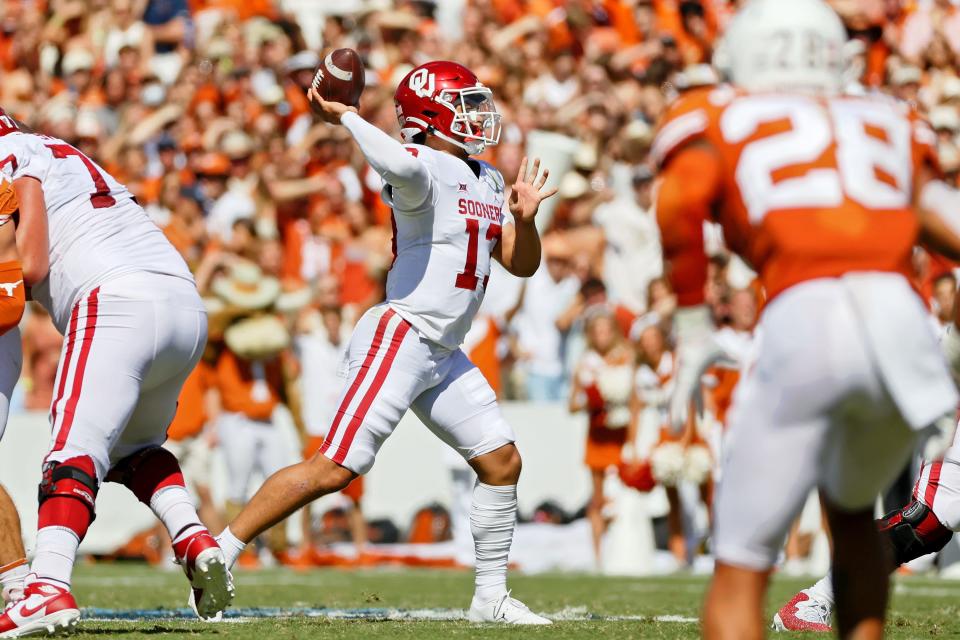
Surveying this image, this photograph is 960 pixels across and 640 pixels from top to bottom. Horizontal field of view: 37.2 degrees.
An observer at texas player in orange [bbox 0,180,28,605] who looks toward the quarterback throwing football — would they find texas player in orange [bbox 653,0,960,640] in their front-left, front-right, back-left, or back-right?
front-right

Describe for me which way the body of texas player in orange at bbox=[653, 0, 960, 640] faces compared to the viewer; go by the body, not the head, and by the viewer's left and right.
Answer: facing away from the viewer

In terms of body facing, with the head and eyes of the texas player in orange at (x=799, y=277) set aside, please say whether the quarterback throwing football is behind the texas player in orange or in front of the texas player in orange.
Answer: in front

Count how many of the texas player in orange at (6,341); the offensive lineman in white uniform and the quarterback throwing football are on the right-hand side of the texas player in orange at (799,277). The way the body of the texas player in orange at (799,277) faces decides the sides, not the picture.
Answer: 0

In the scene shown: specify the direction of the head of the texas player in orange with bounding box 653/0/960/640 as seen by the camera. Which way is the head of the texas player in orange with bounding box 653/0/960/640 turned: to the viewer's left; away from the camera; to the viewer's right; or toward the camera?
away from the camera

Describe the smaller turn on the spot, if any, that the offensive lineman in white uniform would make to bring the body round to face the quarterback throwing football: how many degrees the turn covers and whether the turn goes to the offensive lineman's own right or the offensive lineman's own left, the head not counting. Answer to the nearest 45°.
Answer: approximately 135° to the offensive lineman's own right

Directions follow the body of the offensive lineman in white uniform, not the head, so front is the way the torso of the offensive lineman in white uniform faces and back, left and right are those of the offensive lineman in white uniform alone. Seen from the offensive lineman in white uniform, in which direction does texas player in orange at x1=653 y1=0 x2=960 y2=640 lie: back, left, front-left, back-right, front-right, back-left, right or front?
back

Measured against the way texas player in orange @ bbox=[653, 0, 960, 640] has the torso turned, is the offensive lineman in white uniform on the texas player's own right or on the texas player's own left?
on the texas player's own left

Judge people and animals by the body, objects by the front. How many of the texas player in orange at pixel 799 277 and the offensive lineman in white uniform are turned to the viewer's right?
0

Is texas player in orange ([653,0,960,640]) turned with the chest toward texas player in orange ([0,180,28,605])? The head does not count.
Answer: no

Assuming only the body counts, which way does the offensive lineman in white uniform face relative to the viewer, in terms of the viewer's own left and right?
facing away from the viewer and to the left of the viewer
